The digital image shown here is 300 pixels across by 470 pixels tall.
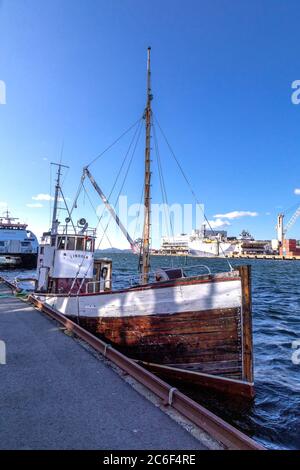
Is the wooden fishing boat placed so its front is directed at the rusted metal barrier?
no

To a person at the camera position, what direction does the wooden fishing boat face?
facing the viewer and to the right of the viewer
